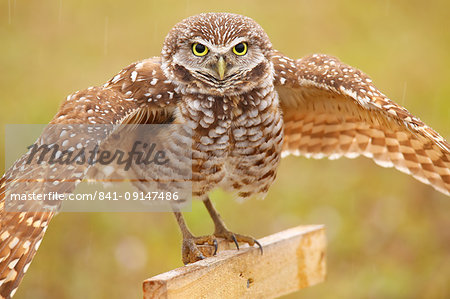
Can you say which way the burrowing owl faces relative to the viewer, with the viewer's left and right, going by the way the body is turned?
facing the viewer
